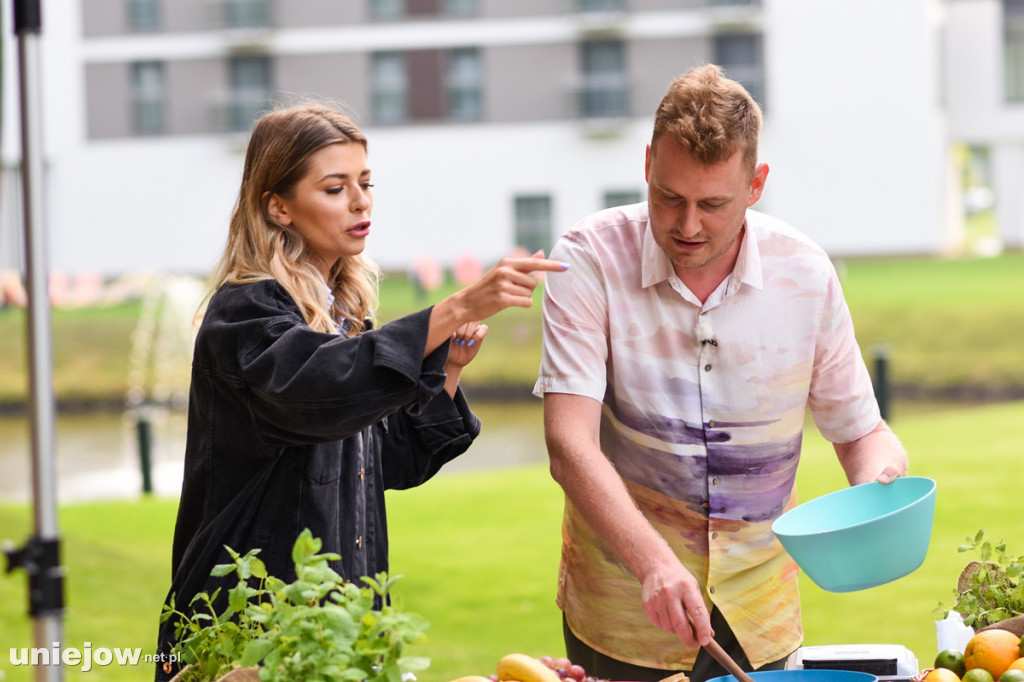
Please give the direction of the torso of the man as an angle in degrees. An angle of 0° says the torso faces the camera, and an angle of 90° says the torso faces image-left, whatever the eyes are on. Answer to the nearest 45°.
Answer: approximately 0°

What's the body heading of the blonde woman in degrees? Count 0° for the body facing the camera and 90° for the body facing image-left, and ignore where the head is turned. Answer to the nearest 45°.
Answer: approximately 315°

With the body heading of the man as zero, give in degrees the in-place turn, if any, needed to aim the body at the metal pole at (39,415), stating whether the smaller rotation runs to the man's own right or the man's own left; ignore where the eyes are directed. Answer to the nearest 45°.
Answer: approximately 45° to the man's own right
